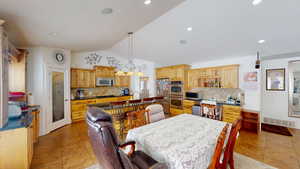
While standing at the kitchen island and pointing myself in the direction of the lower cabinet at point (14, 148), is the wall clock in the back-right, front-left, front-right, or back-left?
front-right

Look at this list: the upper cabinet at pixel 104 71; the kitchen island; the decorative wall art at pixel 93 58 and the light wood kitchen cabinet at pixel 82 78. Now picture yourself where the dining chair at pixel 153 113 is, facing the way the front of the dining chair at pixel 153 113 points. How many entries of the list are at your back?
4

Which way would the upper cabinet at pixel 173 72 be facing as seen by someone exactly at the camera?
facing the viewer and to the left of the viewer

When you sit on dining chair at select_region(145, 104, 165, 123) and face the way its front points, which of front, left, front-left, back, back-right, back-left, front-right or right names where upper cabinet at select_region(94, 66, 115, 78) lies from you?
back

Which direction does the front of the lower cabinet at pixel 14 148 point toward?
to the viewer's right

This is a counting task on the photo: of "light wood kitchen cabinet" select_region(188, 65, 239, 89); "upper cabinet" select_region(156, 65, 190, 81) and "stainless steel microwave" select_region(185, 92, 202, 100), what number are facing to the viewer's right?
0

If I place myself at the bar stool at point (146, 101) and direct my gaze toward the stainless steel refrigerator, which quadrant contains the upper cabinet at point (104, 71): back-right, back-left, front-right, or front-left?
front-left

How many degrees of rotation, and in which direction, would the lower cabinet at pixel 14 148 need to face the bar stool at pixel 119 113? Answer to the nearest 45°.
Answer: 0° — it already faces it

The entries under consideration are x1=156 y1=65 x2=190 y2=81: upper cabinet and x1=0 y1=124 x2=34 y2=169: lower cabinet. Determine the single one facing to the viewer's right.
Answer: the lower cabinet

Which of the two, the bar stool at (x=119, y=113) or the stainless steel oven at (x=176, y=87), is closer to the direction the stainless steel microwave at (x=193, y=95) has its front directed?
the bar stool

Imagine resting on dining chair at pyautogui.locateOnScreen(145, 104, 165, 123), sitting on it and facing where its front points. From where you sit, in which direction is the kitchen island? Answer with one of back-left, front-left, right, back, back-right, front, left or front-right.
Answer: back

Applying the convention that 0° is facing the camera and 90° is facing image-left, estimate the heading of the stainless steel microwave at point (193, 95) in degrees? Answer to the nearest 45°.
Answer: approximately 45°

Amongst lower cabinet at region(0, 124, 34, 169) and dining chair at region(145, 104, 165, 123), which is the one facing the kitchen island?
the lower cabinet

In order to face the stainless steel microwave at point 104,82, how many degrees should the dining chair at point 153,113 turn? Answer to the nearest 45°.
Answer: approximately 180°
